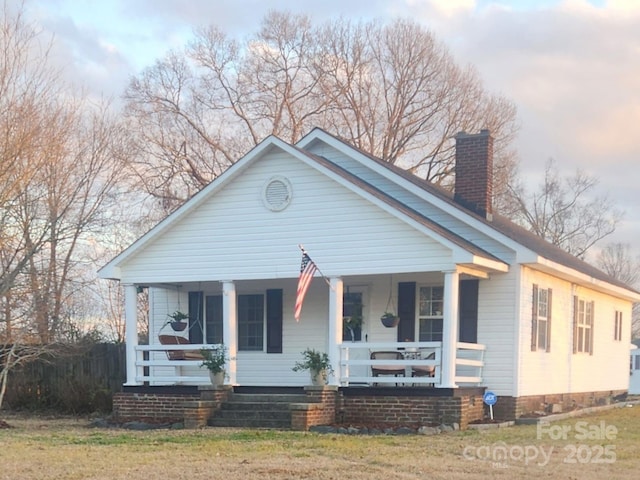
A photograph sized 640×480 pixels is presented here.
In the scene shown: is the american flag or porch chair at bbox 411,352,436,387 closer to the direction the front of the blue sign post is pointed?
the american flag

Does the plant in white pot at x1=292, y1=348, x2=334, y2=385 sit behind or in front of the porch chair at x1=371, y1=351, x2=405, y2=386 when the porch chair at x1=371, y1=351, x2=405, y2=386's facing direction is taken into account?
in front

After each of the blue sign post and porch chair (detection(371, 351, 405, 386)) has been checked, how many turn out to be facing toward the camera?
2

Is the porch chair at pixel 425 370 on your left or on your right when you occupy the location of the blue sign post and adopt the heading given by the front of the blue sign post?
on your right

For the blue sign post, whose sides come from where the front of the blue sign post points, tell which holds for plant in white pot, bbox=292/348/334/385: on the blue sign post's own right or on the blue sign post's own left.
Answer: on the blue sign post's own right

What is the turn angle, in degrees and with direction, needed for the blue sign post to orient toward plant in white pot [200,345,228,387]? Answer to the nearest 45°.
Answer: approximately 90° to its right

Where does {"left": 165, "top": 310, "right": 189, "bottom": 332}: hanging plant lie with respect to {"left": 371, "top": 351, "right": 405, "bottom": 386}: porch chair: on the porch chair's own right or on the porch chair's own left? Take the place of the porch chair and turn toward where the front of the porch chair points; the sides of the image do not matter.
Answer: on the porch chair's own right

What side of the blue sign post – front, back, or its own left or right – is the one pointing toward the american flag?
right

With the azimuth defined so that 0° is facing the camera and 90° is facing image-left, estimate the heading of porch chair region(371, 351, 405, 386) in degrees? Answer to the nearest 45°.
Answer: approximately 0°

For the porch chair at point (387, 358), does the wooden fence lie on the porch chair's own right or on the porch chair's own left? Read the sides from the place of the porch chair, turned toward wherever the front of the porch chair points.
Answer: on the porch chair's own right
